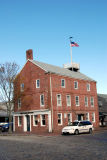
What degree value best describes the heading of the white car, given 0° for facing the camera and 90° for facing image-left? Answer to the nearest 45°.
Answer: approximately 45°

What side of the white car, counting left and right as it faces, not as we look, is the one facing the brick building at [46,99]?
right

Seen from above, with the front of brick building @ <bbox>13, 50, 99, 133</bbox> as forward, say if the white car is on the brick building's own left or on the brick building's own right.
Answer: on the brick building's own left
